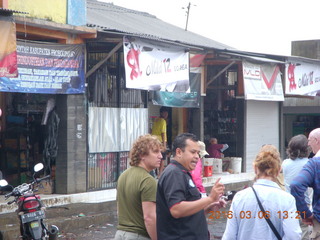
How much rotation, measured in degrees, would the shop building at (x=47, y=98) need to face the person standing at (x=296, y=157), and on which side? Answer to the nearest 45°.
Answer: approximately 45° to its left

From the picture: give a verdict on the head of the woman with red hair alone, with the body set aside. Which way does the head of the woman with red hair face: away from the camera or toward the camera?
away from the camera

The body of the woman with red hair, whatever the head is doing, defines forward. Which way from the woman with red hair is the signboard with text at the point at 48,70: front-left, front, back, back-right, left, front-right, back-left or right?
front-left

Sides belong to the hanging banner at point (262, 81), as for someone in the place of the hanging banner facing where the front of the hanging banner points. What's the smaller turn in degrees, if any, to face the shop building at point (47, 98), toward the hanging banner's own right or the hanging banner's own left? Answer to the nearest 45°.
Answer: approximately 45° to the hanging banner's own right

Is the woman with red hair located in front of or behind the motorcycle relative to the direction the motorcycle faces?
behind

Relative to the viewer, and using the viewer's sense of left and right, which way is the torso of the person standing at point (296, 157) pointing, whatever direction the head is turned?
facing away from the viewer

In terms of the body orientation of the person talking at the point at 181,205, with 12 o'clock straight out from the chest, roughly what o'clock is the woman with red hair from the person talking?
The woman with red hair is roughly at 12 o'clock from the person talking.
